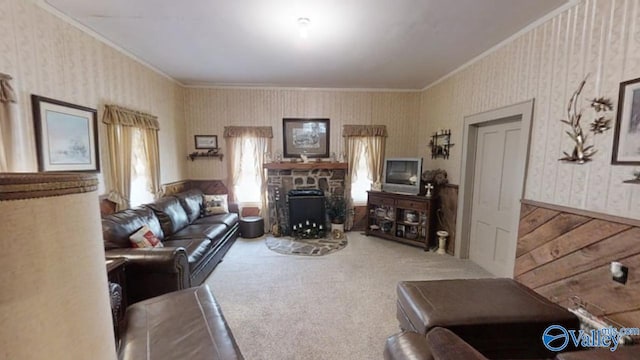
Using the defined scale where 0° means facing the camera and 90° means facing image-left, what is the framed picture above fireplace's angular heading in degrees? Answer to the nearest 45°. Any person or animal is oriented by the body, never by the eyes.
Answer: approximately 0°

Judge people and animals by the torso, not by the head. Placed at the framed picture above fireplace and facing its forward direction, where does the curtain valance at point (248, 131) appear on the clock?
The curtain valance is roughly at 3 o'clock from the framed picture above fireplace.

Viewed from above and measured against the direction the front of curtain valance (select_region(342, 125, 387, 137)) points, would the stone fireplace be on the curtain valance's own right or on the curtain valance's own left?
on the curtain valance's own right

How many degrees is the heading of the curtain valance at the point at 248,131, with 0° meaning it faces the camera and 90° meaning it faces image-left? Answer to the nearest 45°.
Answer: approximately 0°

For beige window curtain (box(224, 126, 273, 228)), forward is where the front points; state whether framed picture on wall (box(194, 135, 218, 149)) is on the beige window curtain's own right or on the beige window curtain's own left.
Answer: on the beige window curtain's own right

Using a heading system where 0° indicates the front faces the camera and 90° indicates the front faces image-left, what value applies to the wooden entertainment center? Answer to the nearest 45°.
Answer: approximately 45°

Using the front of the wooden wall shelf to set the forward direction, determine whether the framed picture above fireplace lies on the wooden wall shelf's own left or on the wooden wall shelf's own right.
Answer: on the wooden wall shelf's own left

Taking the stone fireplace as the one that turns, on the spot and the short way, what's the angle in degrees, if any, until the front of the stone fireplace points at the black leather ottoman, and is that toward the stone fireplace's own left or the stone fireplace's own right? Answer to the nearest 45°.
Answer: approximately 45° to the stone fireplace's own right

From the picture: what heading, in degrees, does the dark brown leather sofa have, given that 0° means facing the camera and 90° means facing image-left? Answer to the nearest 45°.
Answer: approximately 315°

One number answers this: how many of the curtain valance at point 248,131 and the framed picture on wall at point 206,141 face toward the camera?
2
